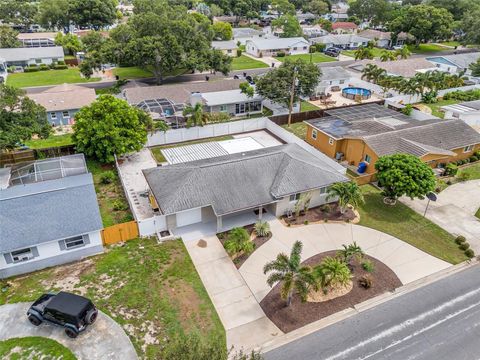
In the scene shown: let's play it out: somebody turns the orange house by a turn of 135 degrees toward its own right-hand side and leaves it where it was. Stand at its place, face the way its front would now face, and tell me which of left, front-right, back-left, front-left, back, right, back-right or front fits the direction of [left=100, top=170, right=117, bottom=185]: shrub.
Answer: front-left

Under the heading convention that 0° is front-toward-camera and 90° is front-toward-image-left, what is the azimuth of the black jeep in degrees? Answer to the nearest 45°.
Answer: approximately 135°

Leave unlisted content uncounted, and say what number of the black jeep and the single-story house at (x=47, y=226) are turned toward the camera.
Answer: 1

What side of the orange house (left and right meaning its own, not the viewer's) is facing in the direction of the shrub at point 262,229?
right

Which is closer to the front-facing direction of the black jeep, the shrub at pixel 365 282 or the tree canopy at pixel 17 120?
the tree canopy

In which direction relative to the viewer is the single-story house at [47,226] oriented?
toward the camera

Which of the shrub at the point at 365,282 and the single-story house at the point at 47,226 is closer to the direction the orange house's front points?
the shrub

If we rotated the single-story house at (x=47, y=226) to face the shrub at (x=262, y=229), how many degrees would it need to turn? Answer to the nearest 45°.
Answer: approximately 90° to its left

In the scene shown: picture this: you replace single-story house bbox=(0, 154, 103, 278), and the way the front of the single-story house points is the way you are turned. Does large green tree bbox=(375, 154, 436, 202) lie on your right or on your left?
on your left

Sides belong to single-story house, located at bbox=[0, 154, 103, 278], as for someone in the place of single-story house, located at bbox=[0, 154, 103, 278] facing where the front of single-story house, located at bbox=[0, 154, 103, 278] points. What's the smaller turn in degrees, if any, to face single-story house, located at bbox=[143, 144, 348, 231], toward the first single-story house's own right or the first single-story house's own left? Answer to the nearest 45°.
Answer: approximately 90° to the first single-story house's own left

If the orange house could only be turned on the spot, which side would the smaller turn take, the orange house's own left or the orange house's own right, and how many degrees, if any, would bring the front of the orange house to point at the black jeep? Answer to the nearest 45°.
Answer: approximately 90° to the orange house's own right

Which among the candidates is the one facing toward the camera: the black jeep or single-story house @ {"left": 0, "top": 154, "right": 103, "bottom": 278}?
the single-story house

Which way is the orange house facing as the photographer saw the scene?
facing the viewer and to the right of the viewer

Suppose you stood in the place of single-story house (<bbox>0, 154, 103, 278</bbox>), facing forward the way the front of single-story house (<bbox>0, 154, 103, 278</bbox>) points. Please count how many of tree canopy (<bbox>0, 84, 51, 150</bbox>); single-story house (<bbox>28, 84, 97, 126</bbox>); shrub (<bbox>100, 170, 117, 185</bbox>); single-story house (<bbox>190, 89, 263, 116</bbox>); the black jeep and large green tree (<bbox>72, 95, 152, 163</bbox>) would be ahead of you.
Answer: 1

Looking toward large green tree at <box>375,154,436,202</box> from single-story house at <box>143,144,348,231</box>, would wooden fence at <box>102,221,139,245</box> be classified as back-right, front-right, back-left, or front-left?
back-right

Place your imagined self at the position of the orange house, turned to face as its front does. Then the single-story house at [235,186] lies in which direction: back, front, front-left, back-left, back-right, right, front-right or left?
right

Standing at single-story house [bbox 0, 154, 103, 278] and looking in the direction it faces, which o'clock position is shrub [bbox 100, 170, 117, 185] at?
The shrub is roughly at 7 o'clock from the single-story house.

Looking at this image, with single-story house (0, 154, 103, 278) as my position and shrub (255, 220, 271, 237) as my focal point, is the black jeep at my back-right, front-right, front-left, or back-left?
front-right

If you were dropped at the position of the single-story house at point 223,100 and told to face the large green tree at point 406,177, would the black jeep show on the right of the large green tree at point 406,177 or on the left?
right
